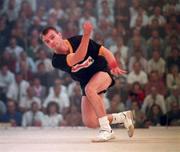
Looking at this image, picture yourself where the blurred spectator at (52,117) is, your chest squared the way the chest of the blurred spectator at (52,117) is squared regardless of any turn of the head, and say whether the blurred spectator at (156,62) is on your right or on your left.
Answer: on your left

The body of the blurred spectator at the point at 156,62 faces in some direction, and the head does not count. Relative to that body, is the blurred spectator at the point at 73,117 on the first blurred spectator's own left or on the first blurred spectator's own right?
on the first blurred spectator's own right

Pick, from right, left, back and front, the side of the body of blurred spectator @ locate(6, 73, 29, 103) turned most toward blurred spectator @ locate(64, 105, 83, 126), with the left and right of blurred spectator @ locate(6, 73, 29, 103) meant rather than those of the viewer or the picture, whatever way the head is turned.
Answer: left

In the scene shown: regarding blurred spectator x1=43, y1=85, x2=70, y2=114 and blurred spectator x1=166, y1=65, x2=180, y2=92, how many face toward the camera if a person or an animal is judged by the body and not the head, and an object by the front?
2
